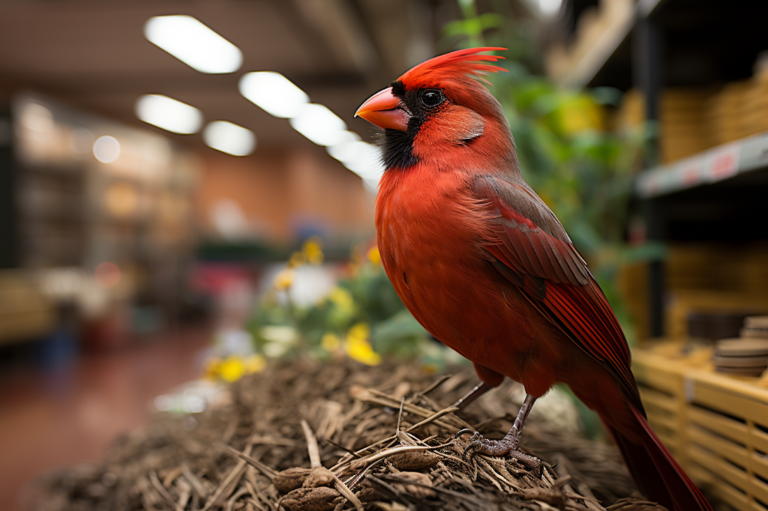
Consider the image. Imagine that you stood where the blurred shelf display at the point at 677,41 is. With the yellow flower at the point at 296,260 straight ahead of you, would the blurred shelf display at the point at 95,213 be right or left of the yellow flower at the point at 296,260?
right

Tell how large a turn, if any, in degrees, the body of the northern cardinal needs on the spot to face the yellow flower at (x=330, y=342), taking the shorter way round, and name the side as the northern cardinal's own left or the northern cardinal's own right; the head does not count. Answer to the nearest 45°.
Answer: approximately 45° to the northern cardinal's own right

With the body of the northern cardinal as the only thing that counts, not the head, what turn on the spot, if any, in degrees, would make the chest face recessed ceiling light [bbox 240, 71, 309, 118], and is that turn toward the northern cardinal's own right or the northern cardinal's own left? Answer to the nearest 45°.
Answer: approximately 45° to the northern cardinal's own right

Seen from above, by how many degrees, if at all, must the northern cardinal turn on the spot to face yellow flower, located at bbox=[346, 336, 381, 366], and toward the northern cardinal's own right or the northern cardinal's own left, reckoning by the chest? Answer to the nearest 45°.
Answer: approximately 45° to the northern cardinal's own right

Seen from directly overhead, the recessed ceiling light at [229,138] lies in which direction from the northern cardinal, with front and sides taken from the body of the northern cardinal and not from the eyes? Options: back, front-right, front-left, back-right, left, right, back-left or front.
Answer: front-right

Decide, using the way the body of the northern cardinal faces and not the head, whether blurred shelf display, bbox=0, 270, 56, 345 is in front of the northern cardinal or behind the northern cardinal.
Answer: in front

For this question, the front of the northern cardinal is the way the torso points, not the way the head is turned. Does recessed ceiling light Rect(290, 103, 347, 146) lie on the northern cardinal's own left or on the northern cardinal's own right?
on the northern cardinal's own right

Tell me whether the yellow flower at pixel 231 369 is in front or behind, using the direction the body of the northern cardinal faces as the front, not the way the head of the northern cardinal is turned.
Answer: in front

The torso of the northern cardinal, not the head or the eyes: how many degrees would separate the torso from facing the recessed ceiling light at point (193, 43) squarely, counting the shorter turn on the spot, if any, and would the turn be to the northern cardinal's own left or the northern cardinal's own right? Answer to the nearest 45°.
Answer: approximately 45° to the northern cardinal's own right

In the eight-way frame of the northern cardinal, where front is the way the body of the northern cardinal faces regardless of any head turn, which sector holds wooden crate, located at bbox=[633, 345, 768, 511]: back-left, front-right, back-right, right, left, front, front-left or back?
back-right

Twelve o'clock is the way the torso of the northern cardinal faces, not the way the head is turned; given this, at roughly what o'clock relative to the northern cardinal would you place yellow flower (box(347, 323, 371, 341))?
The yellow flower is roughly at 2 o'clock from the northern cardinal.

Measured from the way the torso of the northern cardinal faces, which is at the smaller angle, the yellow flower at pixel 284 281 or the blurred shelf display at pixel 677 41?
the yellow flower

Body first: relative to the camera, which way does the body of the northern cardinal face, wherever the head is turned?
to the viewer's left

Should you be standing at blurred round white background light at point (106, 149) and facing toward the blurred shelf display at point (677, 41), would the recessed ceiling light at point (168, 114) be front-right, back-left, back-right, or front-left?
front-left
